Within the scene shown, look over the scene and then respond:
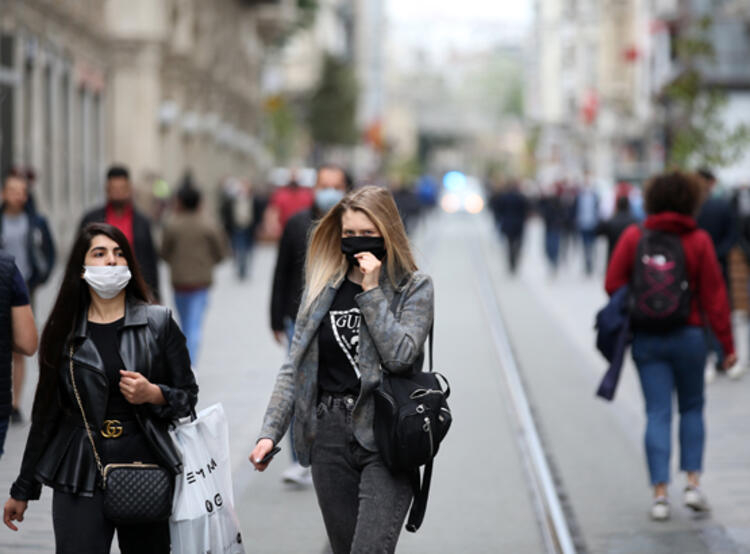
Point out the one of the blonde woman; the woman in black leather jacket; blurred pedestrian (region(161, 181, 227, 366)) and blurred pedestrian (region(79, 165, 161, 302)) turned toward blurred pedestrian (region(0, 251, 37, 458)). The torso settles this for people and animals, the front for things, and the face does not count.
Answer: blurred pedestrian (region(79, 165, 161, 302))

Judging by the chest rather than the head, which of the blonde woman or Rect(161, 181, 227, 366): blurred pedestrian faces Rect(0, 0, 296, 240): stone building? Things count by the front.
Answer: the blurred pedestrian

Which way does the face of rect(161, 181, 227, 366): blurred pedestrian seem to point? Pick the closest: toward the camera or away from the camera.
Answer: away from the camera

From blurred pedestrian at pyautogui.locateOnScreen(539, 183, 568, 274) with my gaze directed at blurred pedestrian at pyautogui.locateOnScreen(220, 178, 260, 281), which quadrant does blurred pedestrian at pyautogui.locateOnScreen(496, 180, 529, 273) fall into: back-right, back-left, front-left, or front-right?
front-right

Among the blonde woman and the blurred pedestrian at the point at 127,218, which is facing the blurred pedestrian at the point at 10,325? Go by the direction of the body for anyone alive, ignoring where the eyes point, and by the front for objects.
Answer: the blurred pedestrian at the point at 127,218

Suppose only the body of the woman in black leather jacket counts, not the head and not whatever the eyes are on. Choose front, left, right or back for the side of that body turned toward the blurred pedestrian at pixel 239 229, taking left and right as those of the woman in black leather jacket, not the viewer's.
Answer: back

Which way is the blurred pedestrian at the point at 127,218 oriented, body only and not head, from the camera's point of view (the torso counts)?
toward the camera

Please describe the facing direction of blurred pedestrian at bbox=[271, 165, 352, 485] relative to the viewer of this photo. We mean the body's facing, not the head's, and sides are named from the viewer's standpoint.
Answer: facing the viewer

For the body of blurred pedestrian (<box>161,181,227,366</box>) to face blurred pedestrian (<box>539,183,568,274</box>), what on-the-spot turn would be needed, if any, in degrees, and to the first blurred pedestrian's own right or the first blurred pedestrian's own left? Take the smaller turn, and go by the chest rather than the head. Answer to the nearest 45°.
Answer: approximately 45° to the first blurred pedestrian's own right

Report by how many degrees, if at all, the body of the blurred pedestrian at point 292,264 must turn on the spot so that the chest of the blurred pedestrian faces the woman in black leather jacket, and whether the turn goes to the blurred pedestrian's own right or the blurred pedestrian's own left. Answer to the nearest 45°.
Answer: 0° — they already face them

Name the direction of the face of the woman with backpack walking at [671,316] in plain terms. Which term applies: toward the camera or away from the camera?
away from the camera

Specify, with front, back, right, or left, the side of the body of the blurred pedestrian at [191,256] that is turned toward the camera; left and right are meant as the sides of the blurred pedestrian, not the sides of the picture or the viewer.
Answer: back

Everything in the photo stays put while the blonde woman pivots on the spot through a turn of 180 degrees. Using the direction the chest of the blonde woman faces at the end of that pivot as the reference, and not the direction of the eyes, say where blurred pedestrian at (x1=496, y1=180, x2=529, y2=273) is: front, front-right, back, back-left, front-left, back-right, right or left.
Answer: front
